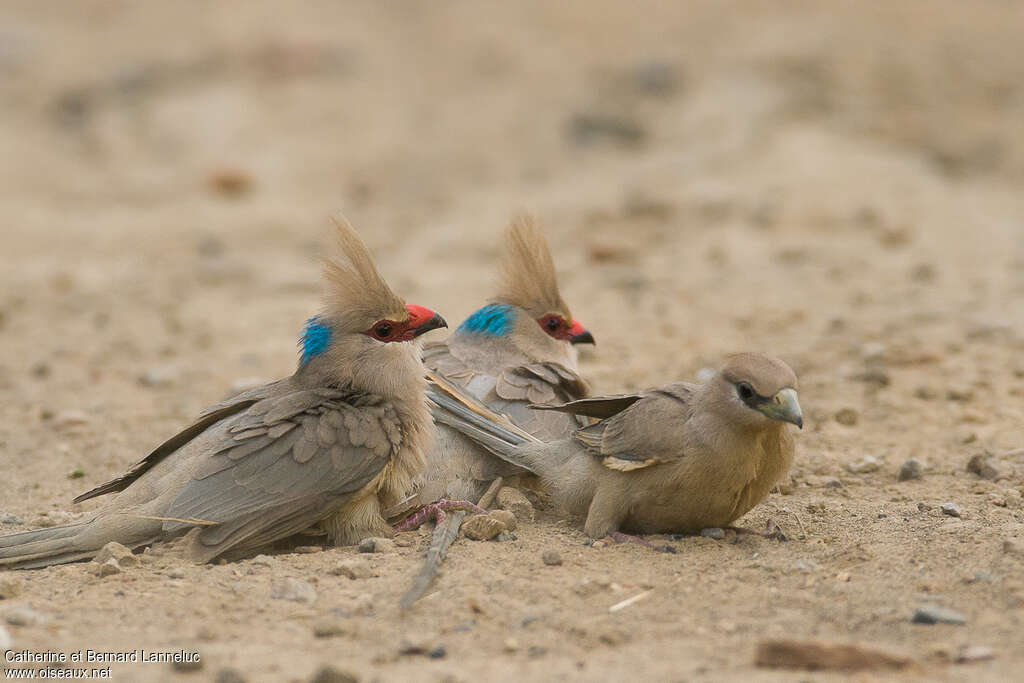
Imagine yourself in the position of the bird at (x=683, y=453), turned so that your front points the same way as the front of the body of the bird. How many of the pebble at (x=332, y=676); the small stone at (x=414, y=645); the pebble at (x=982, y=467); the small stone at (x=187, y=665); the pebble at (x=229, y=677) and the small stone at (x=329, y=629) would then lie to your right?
5

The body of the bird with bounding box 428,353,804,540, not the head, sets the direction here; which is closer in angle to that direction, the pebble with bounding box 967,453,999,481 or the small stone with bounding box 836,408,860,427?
the pebble

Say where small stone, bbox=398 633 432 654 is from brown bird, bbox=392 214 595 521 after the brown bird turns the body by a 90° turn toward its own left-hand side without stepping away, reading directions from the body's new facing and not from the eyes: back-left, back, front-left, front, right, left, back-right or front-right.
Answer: back-left

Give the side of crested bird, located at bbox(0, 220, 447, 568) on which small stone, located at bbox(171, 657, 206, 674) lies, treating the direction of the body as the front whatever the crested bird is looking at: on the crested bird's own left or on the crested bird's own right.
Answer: on the crested bird's own right

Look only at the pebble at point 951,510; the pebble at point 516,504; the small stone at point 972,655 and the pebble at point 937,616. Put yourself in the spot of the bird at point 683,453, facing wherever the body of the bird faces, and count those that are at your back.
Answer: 1

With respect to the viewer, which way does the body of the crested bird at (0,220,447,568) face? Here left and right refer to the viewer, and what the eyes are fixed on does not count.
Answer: facing to the right of the viewer

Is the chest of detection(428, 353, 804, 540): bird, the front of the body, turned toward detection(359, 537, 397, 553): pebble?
no

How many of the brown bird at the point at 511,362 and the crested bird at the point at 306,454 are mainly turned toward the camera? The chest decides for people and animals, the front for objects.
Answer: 0

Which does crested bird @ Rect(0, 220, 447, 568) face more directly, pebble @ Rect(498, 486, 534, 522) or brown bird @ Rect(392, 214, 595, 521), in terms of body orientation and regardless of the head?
the pebble

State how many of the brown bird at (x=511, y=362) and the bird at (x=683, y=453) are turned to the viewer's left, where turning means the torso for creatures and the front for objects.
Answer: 0

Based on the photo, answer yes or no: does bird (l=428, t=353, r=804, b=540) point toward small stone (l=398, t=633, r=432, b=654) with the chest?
no

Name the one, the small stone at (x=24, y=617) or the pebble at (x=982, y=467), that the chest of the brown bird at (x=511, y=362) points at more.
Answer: the pebble

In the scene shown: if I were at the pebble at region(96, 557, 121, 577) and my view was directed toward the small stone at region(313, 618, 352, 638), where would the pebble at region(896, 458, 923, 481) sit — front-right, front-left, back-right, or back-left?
front-left

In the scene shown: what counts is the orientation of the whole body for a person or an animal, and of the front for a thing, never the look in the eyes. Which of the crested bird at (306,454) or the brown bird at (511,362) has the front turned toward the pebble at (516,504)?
the crested bird

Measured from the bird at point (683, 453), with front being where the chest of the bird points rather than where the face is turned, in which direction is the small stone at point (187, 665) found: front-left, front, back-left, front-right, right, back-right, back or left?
right

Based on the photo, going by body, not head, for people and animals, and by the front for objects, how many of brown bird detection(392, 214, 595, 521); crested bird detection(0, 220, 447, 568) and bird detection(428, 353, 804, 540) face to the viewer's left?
0

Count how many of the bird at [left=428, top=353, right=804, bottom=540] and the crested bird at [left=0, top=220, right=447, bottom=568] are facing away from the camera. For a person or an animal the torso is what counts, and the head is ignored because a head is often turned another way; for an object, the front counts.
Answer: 0

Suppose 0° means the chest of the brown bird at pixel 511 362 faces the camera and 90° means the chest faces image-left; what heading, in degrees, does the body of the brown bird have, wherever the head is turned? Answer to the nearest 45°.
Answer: approximately 225°

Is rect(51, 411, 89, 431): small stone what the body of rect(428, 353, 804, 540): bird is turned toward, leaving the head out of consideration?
no
